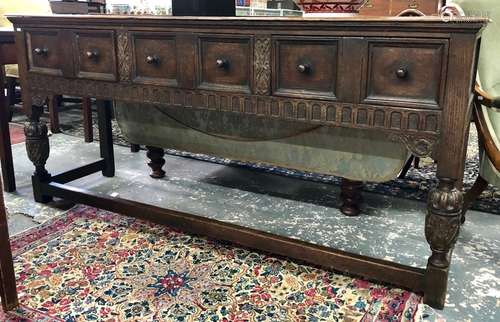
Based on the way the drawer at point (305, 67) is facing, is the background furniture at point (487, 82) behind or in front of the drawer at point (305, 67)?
behind

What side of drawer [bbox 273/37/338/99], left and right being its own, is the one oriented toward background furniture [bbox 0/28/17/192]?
right

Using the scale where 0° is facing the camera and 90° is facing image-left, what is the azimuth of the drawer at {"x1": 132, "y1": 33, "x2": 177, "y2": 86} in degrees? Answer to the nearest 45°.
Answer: approximately 45°

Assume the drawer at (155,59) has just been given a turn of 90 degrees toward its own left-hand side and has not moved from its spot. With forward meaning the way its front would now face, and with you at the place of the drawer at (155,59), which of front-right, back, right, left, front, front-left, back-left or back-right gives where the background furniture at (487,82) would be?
front-left

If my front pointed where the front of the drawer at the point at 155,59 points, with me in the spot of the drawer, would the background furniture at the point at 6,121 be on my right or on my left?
on my right

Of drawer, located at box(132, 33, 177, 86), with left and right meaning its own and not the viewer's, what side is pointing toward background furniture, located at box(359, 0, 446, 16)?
back
